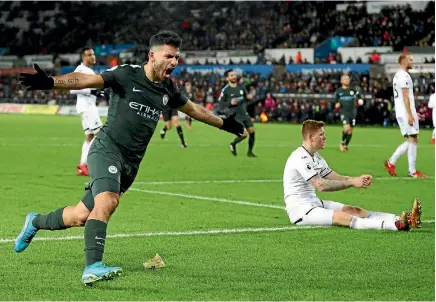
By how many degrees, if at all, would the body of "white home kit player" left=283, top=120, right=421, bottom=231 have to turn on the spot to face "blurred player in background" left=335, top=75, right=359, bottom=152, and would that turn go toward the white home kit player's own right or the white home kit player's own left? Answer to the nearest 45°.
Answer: approximately 90° to the white home kit player's own left

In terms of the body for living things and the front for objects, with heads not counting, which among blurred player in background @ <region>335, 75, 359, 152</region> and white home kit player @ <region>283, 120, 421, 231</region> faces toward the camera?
the blurred player in background

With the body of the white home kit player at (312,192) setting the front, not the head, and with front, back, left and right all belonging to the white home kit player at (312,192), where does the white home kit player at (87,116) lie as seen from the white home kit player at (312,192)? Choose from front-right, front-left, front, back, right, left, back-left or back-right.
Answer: back-left

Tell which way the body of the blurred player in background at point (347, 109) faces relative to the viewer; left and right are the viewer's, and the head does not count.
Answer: facing the viewer

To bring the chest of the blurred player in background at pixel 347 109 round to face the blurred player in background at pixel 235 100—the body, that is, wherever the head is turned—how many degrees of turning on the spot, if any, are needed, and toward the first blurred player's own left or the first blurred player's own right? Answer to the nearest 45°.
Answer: approximately 45° to the first blurred player's own right

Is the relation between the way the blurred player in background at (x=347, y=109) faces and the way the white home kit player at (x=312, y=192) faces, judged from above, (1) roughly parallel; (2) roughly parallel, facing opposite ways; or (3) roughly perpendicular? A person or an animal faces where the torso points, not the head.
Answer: roughly perpendicular

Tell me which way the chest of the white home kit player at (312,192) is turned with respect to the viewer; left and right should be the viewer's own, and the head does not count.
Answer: facing to the right of the viewer

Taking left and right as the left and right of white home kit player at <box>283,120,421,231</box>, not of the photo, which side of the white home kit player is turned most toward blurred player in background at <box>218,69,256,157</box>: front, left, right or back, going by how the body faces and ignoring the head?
left

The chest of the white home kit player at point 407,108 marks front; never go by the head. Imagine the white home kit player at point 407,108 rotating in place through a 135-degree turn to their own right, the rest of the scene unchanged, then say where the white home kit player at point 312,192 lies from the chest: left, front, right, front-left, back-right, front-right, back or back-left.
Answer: front-left
